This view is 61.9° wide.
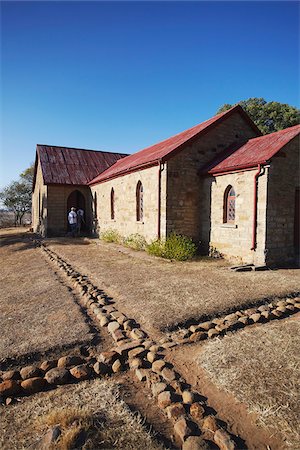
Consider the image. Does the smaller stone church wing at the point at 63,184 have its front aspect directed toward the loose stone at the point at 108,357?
yes

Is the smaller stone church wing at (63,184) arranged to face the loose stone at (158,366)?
yes

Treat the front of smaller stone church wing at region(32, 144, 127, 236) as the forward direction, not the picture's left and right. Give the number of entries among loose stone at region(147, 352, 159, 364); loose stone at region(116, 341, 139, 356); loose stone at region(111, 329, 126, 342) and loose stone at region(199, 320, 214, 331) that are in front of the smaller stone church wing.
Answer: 4

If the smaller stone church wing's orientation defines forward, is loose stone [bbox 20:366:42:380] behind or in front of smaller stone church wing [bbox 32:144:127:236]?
in front

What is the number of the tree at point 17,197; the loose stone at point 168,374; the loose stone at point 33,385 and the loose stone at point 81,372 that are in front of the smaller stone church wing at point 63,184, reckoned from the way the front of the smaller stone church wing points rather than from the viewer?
3

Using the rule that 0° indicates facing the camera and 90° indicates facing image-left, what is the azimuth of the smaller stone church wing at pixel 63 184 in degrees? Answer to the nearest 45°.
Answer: approximately 0°

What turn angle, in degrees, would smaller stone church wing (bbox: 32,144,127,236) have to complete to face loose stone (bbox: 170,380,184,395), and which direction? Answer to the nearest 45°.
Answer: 0° — it already faces it

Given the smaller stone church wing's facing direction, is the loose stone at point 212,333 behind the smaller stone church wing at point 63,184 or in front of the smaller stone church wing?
in front

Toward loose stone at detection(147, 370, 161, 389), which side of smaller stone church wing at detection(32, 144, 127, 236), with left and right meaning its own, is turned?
front

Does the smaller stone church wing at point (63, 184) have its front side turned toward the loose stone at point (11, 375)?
yes

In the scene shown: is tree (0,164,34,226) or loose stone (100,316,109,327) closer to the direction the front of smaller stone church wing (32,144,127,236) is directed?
the loose stone

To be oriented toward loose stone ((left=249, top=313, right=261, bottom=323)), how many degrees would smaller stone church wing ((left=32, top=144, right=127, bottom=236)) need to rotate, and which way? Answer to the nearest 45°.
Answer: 0° — it already faces it

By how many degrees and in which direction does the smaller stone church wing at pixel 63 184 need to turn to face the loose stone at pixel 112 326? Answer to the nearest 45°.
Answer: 0° — it already faces it
